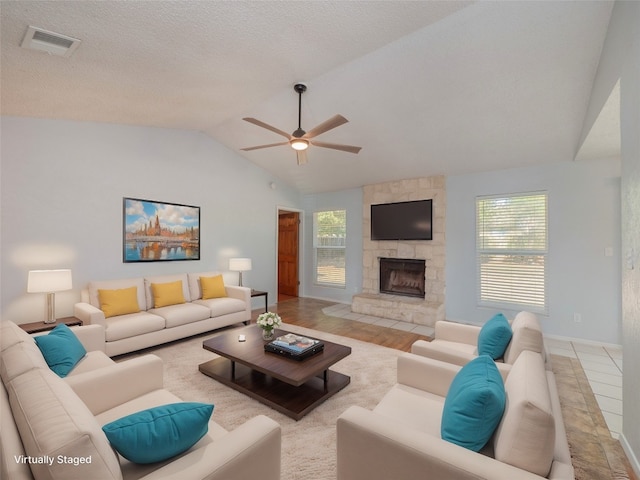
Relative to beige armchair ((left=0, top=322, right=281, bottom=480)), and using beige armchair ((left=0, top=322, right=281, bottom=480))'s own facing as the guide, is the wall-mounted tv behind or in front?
in front

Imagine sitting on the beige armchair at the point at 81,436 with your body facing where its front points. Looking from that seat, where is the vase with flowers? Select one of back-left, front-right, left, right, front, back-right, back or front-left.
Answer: front

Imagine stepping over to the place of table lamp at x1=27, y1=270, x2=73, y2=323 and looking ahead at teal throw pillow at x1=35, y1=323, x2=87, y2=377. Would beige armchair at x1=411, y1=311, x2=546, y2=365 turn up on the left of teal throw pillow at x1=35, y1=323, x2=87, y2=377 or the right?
left

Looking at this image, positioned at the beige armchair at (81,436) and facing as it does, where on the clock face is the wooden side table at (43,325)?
The wooden side table is roughly at 10 o'clock from the beige armchair.

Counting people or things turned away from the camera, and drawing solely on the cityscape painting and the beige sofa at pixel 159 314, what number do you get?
0

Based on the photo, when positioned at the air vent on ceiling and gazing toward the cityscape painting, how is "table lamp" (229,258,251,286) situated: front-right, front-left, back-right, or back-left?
front-right

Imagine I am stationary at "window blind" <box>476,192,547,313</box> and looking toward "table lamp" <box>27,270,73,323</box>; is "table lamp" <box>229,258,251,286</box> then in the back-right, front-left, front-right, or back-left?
front-right

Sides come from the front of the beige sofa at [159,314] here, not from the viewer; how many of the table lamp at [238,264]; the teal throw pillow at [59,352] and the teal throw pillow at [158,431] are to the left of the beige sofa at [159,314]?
1

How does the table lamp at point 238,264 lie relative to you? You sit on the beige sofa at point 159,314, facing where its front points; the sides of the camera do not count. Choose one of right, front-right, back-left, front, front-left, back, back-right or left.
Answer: left

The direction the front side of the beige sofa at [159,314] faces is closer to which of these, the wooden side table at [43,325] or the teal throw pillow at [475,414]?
the teal throw pillow

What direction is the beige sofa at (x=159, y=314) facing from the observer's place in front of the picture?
facing the viewer and to the right of the viewer

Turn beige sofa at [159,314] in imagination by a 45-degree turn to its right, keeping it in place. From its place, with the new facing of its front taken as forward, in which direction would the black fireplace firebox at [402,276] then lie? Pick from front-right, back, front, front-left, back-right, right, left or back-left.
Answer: left

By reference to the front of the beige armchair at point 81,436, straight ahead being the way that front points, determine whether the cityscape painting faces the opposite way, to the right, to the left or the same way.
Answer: to the right

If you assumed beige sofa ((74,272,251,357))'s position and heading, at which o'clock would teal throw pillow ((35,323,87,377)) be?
The teal throw pillow is roughly at 2 o'clock from the beige sofa.

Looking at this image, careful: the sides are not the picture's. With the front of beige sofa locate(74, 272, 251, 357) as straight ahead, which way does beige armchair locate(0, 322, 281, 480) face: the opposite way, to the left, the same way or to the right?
to the left

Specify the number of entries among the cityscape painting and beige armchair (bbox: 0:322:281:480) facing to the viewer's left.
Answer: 0
